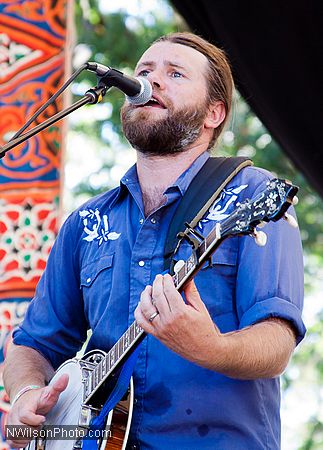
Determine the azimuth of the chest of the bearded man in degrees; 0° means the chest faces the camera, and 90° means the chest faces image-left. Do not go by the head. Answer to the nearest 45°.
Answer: approximately 45°

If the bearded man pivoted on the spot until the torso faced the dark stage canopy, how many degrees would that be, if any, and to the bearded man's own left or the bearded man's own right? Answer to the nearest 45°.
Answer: approximately 180°

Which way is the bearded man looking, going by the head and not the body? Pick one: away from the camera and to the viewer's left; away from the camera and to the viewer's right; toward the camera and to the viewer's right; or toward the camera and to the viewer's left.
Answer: toward the camera and to the viewer's left
